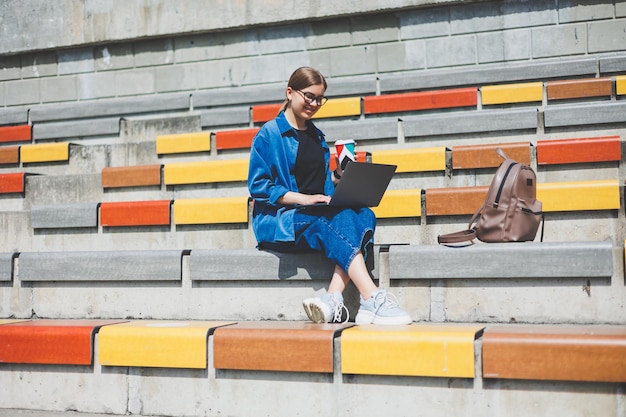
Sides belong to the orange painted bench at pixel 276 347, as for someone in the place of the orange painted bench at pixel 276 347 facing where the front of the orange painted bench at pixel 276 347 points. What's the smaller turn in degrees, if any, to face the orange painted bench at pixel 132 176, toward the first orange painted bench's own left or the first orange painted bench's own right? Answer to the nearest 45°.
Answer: approximately 135° to the first orange painted bench's own right

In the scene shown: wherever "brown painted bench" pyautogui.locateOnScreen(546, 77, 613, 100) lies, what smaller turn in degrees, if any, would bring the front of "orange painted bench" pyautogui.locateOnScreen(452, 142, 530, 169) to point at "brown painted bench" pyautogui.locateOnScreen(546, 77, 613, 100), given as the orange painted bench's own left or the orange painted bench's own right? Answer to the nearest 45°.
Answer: approximately 135° to the orange painted bench's own left

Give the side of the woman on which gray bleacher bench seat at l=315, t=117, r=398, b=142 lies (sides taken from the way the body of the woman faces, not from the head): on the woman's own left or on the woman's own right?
on the woman's own left

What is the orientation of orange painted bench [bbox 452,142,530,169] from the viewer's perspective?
toward the camera

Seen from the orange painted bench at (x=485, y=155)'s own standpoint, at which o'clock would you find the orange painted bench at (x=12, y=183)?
the orange painted bench at (x=12, y=183) is roughly at 3 o'clock from the orange painted bench at (x=485, y=155).

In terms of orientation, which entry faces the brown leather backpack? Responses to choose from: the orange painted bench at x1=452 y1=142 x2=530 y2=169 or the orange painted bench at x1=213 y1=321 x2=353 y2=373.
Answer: the orange painted bench at x1=452 y1=142 x2=530 y2=169

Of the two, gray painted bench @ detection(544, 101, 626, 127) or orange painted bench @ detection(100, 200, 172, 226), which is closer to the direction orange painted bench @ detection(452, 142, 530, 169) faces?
the orange painted bench

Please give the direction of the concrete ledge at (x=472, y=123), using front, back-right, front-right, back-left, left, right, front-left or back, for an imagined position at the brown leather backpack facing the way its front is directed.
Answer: back-left

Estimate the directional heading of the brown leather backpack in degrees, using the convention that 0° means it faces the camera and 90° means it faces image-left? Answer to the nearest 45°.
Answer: approximately 315°

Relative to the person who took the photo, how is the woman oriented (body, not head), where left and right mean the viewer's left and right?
facing the viewer and to the right of the viewer

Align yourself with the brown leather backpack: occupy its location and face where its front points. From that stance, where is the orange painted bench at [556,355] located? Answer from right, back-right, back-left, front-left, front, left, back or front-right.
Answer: front-right

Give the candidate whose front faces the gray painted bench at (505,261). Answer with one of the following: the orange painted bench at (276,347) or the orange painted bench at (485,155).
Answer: the orange painted bench at (485,155)

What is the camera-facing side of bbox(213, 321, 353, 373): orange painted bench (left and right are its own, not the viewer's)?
front
